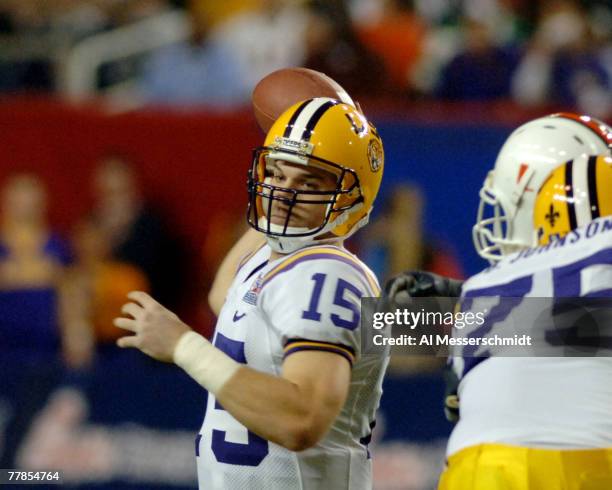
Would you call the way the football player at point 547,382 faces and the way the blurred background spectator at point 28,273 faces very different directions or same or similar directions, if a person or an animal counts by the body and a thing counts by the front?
very different directions

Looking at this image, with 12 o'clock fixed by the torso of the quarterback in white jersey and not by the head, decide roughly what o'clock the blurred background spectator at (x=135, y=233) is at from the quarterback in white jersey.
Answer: The blurred background spectator is roughly at 4 o'clock from the quarterback in white jersey.

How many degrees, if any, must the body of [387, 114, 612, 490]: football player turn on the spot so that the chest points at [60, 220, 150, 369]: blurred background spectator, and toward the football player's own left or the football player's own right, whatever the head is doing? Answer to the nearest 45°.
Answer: approximately 45° to the football player's own left

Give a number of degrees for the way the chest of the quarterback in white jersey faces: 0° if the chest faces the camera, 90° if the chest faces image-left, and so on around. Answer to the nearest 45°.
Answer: approximately 45°

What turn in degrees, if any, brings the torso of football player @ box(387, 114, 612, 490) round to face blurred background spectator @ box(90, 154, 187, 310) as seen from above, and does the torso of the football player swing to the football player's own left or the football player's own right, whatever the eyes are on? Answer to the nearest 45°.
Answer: approximately 45° to the football player's own left

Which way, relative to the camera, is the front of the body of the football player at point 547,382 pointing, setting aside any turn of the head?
away from the camera

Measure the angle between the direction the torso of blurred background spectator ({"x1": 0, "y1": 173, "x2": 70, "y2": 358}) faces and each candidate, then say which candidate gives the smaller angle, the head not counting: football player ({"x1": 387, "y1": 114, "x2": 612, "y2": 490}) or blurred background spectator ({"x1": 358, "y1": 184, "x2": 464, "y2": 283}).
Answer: the football player
